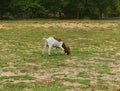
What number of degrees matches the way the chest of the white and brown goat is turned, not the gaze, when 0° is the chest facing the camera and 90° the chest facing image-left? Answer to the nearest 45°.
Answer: approximately 270°
